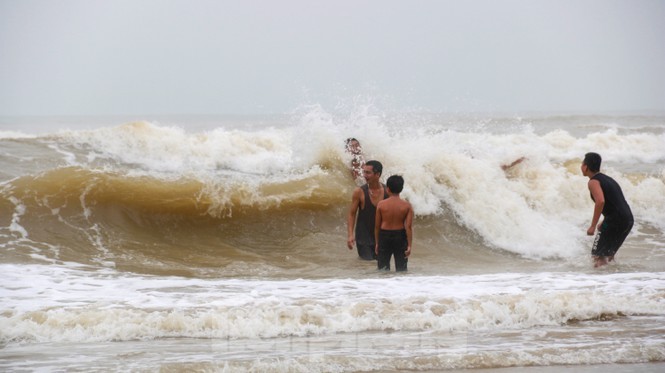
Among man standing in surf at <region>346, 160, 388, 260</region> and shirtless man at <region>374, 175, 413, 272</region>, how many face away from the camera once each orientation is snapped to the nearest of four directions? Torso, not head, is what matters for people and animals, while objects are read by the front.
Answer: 1

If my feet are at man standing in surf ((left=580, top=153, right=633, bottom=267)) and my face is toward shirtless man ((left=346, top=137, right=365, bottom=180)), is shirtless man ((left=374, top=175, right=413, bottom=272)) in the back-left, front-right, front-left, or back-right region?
front-left

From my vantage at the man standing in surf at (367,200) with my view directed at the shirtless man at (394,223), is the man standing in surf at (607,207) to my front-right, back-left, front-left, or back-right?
front-left

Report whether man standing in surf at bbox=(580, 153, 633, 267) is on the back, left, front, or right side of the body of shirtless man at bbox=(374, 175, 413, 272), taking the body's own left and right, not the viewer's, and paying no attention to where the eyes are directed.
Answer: right

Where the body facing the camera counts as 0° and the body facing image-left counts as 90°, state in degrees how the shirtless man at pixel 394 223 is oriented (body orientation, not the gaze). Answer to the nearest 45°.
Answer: approximately 180°

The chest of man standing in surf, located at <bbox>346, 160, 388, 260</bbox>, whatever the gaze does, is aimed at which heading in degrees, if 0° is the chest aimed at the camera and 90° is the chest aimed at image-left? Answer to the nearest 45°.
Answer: approximately 315°

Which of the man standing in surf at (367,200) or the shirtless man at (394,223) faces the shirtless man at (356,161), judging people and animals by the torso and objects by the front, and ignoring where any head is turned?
the shirtless man at (394,223)

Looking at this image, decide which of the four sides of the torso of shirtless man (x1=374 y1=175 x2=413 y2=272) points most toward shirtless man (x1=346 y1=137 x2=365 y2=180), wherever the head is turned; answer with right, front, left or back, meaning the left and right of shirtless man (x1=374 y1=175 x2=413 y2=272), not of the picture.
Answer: front

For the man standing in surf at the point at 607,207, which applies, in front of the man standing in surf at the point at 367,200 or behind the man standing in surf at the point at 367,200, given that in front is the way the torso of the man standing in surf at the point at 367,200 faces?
in front

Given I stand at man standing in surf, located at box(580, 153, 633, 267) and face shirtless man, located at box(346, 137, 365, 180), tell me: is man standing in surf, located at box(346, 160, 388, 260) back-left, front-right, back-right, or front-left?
front-left

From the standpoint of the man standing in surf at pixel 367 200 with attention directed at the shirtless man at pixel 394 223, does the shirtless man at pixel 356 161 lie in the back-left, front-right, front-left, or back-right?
back-left

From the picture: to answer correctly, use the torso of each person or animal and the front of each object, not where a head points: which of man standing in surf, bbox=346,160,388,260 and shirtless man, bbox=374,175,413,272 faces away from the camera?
the shirtless man

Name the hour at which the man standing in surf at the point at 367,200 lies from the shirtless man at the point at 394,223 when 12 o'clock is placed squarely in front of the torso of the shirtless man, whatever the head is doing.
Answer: The man standing in surf is roughly at 11 o'clock from the shirtless man.
